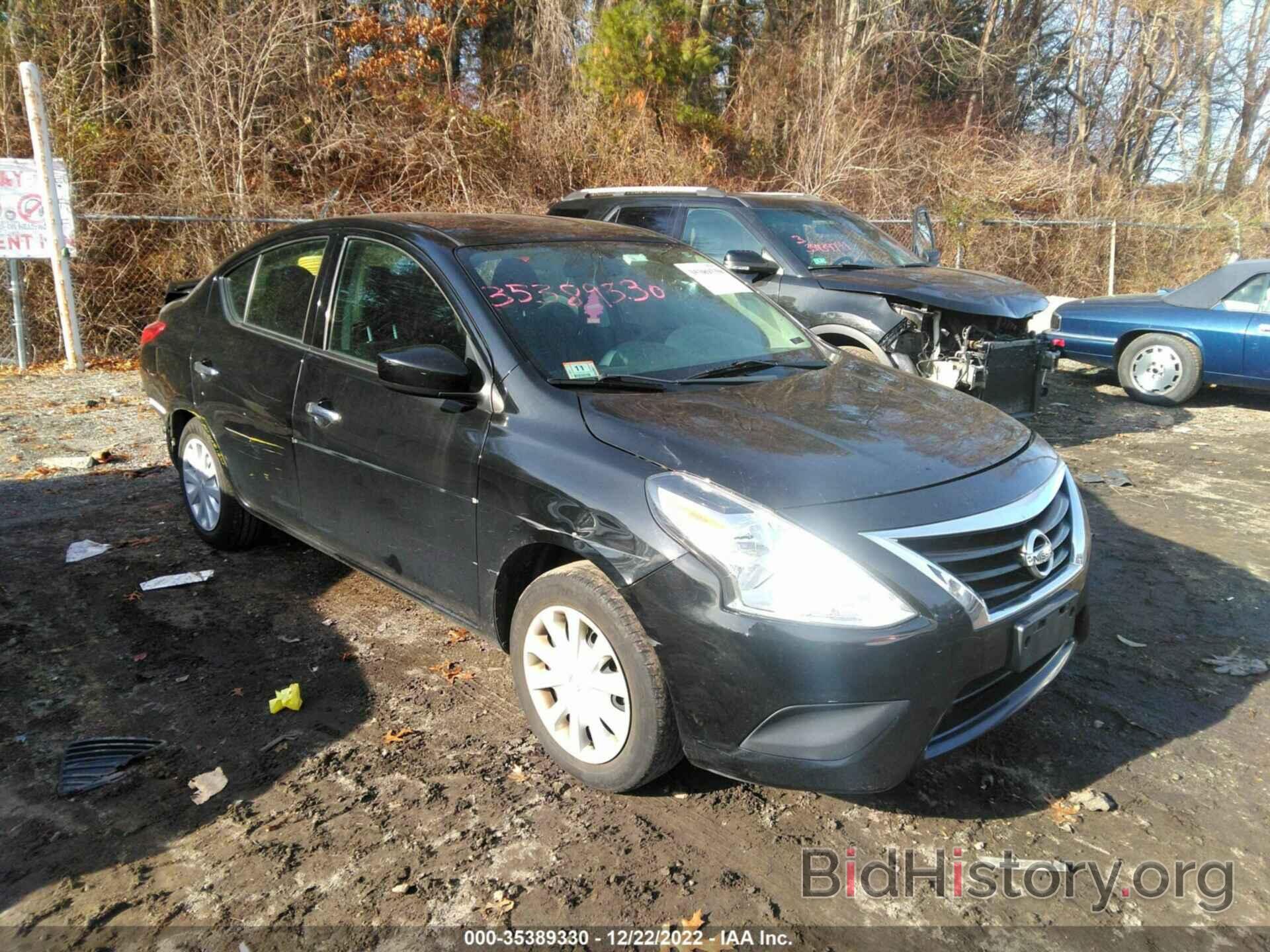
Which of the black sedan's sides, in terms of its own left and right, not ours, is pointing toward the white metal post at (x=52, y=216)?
back

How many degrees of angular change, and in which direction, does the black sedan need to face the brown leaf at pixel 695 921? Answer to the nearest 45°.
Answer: approximately 45° to its right

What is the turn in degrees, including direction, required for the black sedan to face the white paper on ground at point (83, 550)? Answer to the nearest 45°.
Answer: approximately 180°

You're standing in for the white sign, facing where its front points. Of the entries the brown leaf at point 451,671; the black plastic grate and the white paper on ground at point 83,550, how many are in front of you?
3

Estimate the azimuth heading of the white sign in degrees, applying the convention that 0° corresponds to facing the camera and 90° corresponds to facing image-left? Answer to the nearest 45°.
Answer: approximately 0°

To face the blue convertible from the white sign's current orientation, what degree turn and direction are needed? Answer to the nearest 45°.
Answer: approximately 45° to its left

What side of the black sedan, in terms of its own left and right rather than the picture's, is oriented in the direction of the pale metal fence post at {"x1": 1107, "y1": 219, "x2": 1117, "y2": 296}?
left

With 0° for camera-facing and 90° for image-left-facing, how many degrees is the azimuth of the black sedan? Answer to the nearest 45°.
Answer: approximately 315°

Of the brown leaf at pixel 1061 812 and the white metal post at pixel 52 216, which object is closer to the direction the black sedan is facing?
the brown leaf
